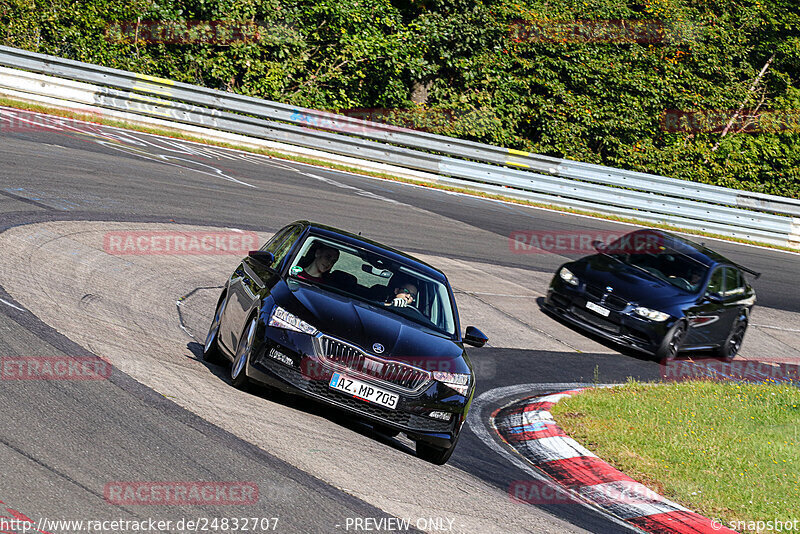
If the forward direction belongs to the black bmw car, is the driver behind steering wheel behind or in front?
in front

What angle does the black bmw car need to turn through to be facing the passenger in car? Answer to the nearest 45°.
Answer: approximately 45° to its left

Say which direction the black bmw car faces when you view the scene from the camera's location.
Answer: facing the viewer and to the left of the viewer

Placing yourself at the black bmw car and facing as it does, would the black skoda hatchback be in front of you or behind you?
in front

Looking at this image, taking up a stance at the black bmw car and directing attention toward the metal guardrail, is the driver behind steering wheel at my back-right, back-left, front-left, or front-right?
back-left

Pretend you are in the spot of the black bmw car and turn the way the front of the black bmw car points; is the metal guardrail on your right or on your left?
on your right

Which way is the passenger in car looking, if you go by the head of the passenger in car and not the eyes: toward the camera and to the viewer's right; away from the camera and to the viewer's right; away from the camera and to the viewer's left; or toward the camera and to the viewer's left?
toward the camera and to the viewer's right

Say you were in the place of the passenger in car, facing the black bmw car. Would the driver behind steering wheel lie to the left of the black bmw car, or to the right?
right
